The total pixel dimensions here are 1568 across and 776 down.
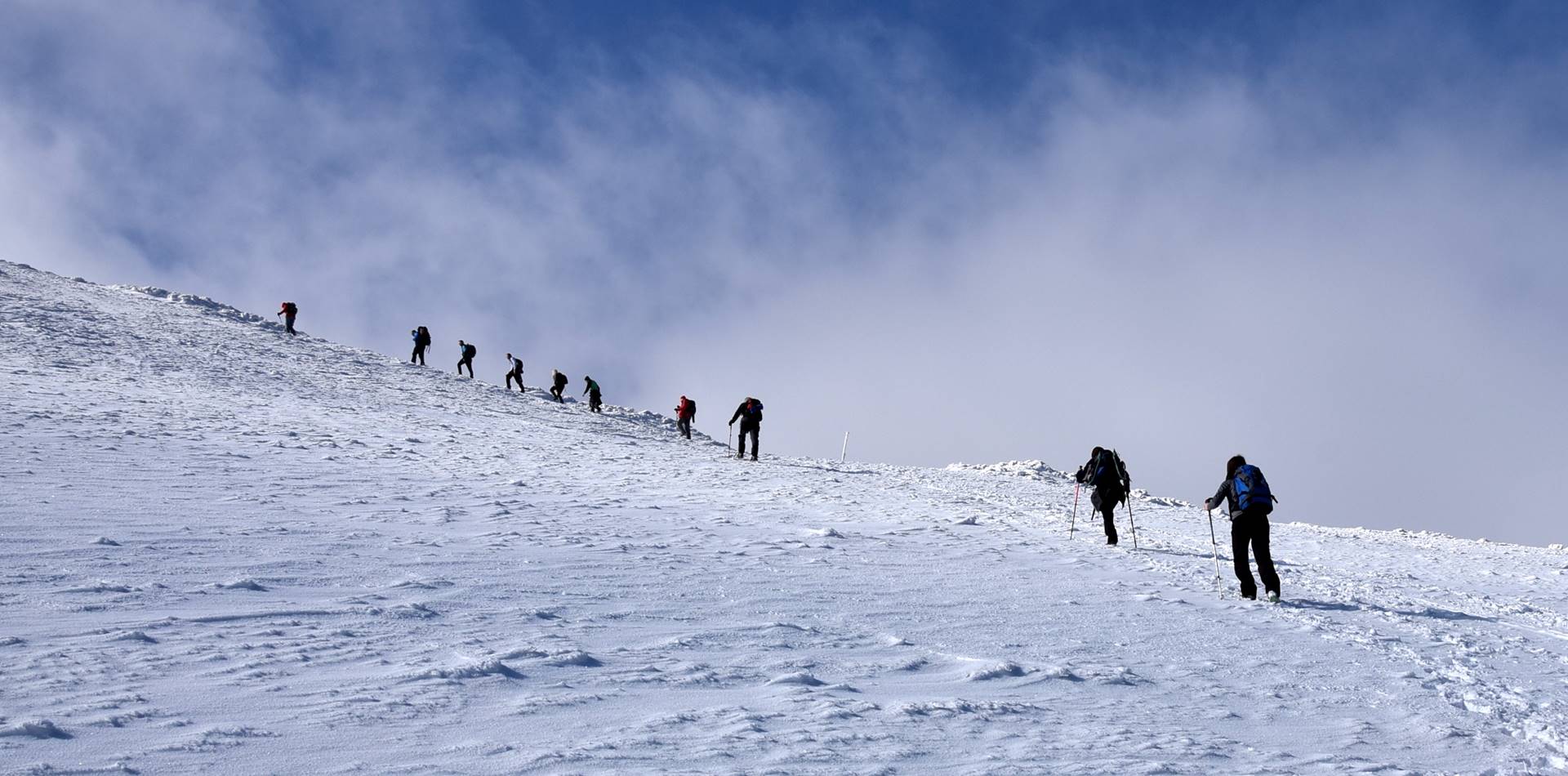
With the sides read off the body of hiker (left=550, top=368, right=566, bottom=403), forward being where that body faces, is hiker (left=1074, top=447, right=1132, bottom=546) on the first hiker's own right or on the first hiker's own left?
on the first hiker's own left

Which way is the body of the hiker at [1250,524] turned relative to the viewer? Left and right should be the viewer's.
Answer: facing away from the viewer and to the left of the viewer

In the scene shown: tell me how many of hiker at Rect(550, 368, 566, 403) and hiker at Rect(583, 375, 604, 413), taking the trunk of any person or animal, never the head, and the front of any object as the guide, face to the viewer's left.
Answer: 2

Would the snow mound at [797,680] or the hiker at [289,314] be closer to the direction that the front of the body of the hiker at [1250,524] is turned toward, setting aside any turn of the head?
the hiker

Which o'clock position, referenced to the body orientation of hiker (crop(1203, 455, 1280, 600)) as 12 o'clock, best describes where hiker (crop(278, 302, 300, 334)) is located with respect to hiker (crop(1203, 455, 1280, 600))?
hiker (crop(278, 302, 300, 334)) is roughly at 11 o'clock from hiker (crop(1203, 455, 1280, 600)).

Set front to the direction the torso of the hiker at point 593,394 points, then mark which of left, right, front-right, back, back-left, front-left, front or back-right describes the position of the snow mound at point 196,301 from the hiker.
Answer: front-right

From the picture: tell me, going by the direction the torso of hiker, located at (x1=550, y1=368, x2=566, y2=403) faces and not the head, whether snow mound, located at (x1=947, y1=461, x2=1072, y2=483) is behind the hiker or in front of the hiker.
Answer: behind

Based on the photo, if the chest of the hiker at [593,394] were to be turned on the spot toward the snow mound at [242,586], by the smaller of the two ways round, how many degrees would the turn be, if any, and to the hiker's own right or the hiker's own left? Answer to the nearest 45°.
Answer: approximately 90° to the hiker's own left

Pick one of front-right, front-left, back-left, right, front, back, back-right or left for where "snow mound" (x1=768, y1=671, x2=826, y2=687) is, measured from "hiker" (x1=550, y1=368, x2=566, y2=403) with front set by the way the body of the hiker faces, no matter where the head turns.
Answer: left

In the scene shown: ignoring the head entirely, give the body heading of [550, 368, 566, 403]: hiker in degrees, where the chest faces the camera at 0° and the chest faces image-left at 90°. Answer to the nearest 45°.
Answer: approximately 90°

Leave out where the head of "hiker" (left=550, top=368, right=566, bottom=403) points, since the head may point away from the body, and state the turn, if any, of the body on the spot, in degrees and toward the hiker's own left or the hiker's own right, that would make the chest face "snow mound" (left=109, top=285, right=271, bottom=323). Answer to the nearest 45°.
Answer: approximately 45° to the hiker's own right

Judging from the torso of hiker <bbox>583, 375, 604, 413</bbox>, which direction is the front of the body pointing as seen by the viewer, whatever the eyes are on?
to the viewer's left
